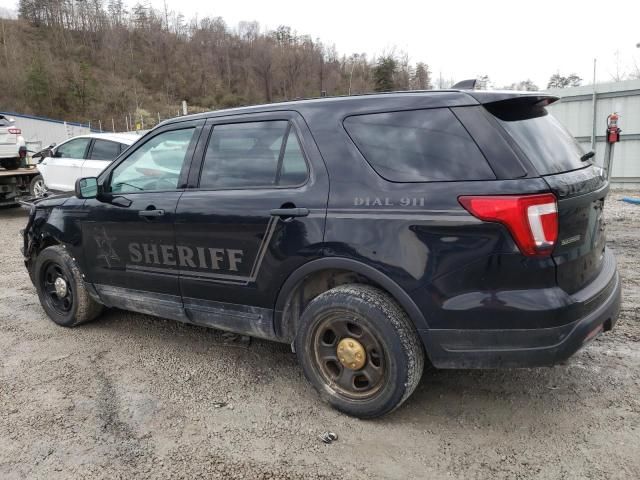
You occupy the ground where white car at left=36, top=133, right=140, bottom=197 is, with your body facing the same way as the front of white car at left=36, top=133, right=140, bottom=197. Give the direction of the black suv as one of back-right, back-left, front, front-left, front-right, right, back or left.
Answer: back-left

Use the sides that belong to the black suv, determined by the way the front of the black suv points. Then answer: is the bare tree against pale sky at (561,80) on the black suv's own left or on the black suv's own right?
on the black suv's own right

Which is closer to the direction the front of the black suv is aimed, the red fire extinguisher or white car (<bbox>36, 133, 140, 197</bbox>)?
the white car

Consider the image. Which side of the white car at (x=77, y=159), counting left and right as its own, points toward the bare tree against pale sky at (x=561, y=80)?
right

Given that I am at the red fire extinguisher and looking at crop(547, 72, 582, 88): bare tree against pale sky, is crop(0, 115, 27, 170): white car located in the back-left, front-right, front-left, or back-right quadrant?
back-left

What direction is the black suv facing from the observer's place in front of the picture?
facing away from the viewer and to the left of the viewer

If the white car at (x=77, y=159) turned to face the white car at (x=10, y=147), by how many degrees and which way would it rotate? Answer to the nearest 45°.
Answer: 0° — it already faces it

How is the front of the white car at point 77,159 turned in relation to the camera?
facing away from the viewer and to the left of the viewer

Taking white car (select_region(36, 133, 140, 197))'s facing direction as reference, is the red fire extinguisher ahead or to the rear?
to the rear

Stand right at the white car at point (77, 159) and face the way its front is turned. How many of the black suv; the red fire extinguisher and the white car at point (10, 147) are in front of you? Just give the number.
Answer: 1
